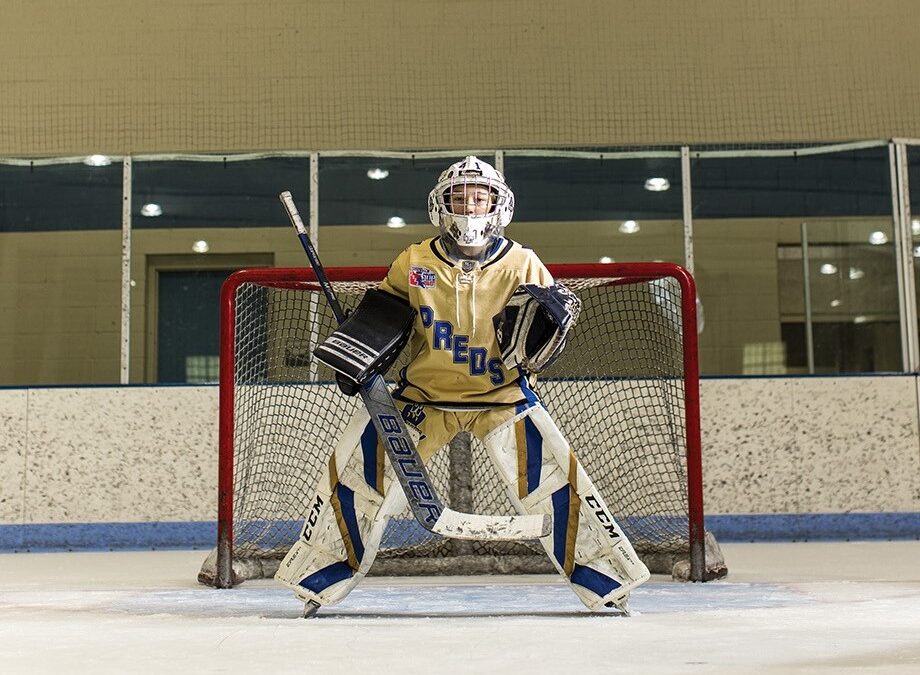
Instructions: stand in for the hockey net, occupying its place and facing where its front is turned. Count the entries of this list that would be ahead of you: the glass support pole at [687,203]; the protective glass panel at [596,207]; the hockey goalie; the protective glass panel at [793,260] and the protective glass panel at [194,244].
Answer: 1

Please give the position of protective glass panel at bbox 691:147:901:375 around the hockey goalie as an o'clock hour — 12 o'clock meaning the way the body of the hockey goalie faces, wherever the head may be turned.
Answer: The protective glass panel is roughly at 7 o'clock from the hockey goalie.

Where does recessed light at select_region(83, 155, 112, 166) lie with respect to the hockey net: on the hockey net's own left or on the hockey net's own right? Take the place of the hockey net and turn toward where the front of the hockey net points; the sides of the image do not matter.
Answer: on the hockey net's own right

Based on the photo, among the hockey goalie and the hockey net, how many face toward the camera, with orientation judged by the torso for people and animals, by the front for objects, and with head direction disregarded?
2

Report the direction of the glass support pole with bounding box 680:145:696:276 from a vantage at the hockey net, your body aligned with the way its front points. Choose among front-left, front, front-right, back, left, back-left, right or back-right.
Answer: back-left

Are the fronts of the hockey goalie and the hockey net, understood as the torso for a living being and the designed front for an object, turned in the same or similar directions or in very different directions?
same or similar directions

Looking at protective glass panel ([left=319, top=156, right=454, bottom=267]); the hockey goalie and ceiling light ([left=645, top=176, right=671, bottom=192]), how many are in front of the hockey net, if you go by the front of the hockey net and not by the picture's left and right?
1

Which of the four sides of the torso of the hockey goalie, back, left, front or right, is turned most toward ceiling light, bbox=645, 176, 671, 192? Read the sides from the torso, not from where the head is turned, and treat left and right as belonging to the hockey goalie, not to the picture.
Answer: back

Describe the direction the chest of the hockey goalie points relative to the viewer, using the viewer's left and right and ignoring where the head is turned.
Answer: facing the viewer

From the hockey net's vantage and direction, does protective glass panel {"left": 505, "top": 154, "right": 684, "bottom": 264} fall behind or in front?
behind
